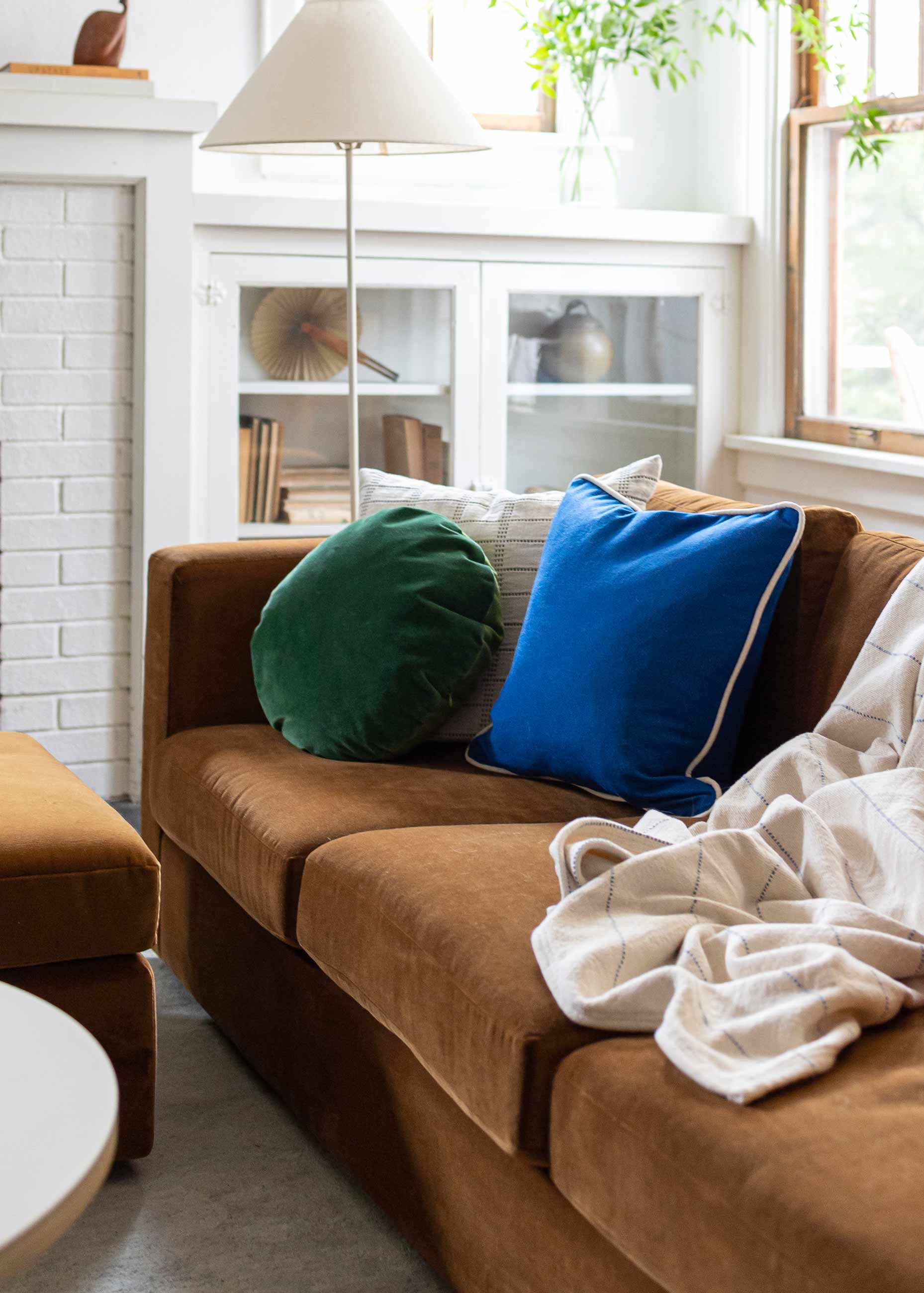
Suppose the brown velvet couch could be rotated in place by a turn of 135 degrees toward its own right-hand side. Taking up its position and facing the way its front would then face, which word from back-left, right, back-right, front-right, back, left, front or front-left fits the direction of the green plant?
front

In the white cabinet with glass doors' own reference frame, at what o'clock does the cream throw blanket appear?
The cream throw blanket is roughly at 12 o'clock from the white cabinet with glass doors.

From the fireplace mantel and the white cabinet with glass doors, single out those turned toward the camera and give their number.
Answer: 2

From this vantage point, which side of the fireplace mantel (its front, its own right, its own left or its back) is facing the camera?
front

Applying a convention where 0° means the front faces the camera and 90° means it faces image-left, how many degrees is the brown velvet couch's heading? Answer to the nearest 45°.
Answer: approximately 45°

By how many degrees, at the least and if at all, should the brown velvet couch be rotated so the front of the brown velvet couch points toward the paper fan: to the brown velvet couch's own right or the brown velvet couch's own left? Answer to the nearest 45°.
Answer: approximately 135° to the brown velvet couch's own right
